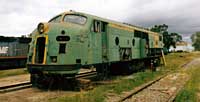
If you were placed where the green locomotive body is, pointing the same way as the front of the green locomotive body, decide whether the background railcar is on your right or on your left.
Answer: on your right

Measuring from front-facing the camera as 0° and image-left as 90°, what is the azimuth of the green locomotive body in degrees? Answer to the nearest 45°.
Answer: approximately 45°
